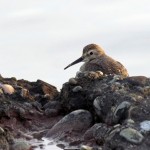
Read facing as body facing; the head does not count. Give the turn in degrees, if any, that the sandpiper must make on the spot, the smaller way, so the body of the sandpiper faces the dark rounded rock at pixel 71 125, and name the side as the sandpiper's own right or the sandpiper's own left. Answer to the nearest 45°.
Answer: approximately 90° to the sandpiper's own left

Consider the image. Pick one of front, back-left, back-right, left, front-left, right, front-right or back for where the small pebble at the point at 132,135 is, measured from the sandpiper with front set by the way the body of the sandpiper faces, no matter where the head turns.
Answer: left

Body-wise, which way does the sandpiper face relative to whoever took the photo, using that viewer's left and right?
facing to the left of the viewer

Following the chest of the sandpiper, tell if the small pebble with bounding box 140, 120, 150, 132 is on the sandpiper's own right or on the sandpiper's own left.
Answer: on the sandpiper's own left
